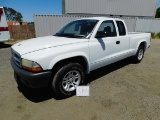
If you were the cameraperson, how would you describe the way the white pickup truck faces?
facing the viewer and to the left of the viewer

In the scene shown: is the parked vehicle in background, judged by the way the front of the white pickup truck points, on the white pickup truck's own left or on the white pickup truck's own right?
on the white pickup truck's own right
